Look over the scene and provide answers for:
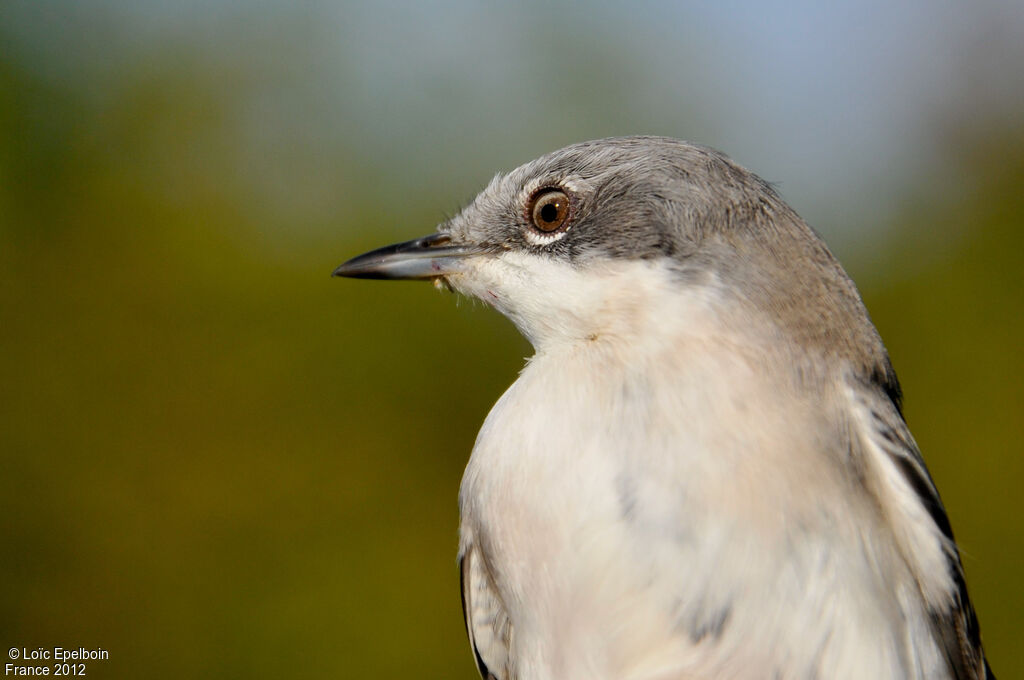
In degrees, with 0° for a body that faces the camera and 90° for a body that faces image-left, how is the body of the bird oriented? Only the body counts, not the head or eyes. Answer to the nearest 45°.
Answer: approximately 45°
